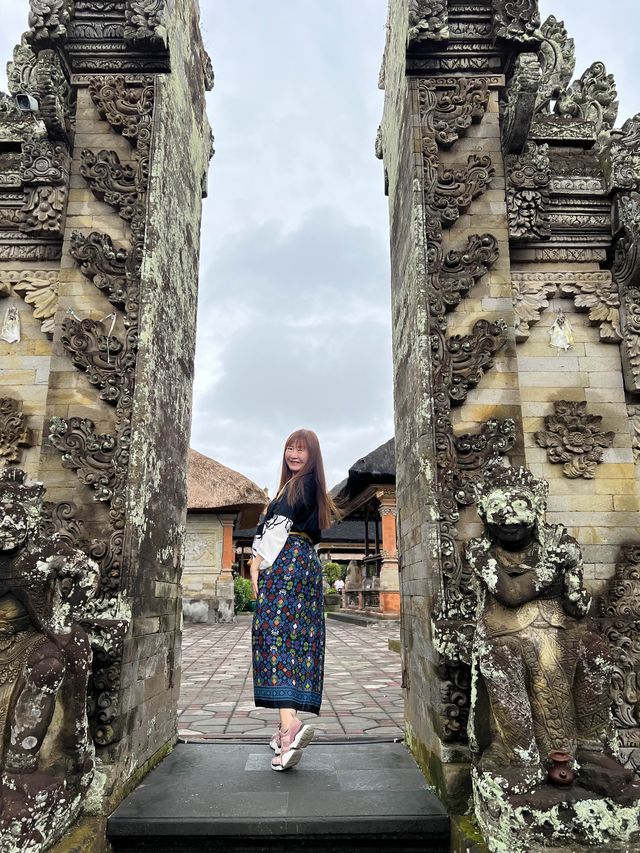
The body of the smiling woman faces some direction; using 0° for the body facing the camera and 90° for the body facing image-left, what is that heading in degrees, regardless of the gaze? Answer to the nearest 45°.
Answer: approximately 90°

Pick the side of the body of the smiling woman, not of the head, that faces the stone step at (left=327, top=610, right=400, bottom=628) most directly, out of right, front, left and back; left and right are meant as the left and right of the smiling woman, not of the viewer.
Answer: right

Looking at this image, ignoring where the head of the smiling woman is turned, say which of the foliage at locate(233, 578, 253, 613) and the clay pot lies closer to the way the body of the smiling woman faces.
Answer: the foliage
